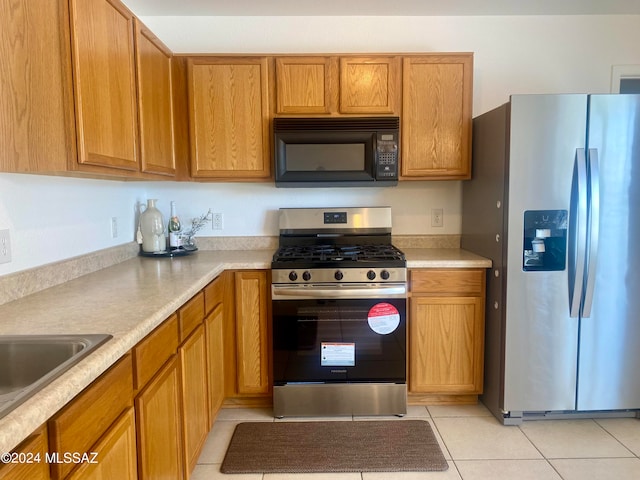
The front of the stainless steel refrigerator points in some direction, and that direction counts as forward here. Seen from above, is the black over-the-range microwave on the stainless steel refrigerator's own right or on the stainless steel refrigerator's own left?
on the stainless steel refrigerator's own right

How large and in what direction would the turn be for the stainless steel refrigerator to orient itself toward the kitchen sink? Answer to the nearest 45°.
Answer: approximately 45° to its right

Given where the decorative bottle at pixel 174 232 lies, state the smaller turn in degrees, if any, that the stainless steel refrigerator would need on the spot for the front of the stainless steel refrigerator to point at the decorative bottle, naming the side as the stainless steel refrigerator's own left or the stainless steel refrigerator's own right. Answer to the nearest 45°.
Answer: approximately 90° to the stainless steel refrigerator's own right

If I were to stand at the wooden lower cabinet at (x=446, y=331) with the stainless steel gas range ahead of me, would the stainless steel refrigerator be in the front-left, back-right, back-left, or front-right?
back-left

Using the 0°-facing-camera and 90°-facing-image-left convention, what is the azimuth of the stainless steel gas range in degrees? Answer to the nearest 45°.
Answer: approximately 0°

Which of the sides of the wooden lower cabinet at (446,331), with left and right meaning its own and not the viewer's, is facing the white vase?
right

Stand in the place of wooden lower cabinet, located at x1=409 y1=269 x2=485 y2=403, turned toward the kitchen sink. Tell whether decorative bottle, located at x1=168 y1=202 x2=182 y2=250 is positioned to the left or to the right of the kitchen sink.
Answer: right
